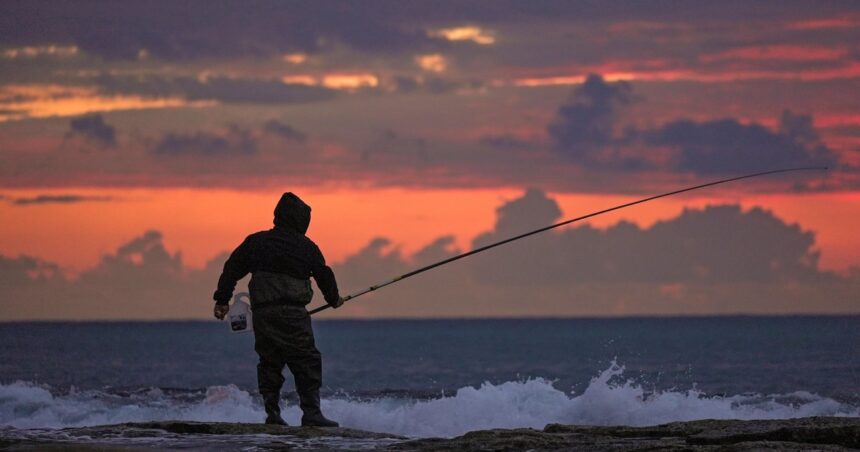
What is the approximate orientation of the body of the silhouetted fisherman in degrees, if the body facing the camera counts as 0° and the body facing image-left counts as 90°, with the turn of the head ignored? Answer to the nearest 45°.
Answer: approximately 225°
